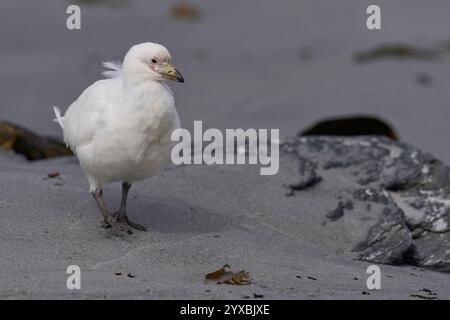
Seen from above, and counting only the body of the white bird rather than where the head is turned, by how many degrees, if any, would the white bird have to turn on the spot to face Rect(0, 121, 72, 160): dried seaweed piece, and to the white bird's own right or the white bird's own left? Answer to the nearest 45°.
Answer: approximately 135° to the white bird's own left

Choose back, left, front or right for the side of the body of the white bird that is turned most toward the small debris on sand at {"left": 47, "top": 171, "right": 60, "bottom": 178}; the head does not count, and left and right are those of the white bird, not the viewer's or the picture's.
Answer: back

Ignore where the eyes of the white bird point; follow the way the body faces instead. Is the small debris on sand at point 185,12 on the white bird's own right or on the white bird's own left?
on the white bird's own left

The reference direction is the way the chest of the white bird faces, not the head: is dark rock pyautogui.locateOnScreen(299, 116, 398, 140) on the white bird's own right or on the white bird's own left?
on the white bird's own left

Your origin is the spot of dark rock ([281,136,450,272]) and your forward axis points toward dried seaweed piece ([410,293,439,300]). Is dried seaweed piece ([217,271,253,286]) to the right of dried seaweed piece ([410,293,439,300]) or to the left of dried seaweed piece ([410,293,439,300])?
right

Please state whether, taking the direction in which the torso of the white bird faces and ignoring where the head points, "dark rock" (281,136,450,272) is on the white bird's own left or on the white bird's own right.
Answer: on the white bird's own left

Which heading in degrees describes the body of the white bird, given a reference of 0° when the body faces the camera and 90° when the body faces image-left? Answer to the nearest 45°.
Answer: approximately 315°
